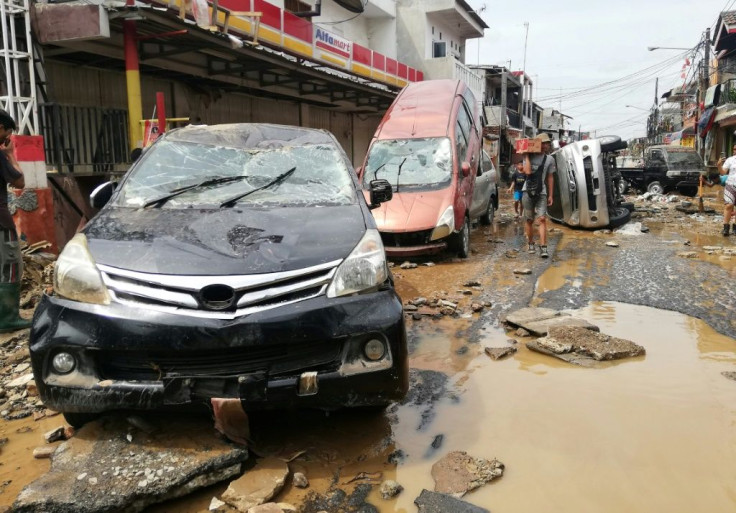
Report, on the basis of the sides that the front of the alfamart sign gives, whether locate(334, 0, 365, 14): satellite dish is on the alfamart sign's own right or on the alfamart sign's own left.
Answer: on the alfamart sign's own left

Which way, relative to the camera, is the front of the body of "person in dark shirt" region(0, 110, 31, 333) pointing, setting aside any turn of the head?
to the viewer's right

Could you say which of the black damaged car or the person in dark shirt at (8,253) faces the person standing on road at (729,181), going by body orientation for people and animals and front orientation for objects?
the person in dark shirt

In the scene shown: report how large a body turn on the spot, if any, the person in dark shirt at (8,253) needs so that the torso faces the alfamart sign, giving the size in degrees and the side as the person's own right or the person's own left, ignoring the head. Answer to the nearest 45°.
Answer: approximately 45° to the person's own left

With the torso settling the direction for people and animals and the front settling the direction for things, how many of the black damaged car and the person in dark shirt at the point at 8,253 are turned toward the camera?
1

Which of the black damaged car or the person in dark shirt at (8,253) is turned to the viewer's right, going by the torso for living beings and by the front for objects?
the person in dark shirt

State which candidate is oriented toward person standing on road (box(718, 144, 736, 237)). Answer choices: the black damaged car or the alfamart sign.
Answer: the alfamart sign
